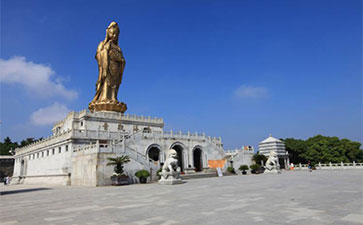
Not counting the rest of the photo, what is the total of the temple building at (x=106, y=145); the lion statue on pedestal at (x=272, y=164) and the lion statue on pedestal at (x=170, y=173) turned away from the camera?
0

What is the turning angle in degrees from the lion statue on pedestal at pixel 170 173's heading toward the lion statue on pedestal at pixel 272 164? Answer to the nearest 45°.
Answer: approximately 90° to its left

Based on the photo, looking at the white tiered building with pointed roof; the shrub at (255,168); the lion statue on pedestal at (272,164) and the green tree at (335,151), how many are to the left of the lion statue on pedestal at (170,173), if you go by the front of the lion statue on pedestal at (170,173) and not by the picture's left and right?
4

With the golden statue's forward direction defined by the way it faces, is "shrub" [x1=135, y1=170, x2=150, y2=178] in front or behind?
in front

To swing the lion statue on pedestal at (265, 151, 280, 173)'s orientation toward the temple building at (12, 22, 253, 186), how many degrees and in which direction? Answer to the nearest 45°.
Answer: approximately 135° to its right

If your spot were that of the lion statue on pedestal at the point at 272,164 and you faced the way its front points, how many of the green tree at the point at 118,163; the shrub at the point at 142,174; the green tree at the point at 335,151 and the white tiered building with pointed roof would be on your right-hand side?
2

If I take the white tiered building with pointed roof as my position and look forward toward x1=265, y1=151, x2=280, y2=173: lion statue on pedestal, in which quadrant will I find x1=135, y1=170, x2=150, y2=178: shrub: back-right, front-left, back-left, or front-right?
front-right

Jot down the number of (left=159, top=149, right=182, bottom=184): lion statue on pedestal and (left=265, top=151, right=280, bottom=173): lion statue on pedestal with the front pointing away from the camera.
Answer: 0

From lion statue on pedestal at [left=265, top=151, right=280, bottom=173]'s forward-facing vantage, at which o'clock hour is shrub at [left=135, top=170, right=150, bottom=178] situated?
The shrub is roughly at 3 o'clock from the lion statue on pedestal.

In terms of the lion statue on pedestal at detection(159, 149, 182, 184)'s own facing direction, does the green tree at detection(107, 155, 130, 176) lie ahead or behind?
behind

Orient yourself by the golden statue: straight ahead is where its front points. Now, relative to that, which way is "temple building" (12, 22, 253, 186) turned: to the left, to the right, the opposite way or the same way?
the same way

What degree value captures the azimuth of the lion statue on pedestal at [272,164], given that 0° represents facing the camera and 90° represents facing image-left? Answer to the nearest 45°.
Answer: approximately 315°

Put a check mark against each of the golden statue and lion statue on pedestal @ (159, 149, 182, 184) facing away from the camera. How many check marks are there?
0

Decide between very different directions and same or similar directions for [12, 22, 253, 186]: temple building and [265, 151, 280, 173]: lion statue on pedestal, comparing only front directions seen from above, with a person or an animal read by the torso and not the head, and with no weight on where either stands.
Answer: same or similar directions

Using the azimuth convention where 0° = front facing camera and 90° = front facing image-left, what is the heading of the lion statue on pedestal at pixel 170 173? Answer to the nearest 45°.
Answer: approximately 315°

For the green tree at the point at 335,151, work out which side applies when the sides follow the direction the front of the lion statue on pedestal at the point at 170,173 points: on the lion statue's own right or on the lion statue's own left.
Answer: on the lion statue's own left

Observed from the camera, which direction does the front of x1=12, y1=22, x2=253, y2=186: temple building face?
facing the viewer and to the right of the viewer

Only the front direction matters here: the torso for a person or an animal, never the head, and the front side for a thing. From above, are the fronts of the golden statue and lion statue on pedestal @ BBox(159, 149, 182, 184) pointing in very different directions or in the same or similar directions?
same or similar directions
